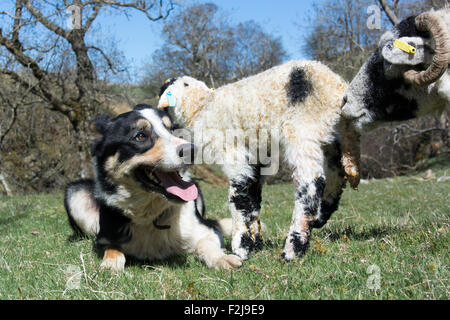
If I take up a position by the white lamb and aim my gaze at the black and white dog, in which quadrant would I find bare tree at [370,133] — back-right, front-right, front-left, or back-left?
back-right

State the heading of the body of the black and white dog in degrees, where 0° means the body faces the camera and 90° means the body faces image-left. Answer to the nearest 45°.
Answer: approximately 315°

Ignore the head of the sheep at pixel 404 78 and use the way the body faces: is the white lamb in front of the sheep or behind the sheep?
in front

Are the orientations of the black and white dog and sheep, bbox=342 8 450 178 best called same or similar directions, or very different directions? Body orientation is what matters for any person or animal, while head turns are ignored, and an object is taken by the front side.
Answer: very different directions

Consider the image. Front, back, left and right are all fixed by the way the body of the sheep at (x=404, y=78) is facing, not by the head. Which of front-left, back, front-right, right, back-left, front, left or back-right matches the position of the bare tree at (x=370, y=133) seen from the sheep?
right

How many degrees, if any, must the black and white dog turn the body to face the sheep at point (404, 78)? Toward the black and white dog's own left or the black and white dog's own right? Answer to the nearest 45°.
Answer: approximately 45° to the black and white dog's own left

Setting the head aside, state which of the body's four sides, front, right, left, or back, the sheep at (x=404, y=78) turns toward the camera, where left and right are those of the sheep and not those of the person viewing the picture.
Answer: left

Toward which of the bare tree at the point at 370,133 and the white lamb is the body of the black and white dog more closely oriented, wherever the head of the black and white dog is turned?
the white lamb

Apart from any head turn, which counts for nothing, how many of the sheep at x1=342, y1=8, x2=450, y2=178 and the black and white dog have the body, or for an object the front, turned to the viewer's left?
1

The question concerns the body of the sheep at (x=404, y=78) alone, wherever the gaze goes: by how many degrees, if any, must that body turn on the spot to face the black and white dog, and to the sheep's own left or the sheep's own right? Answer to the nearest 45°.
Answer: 0° — it already faces it
